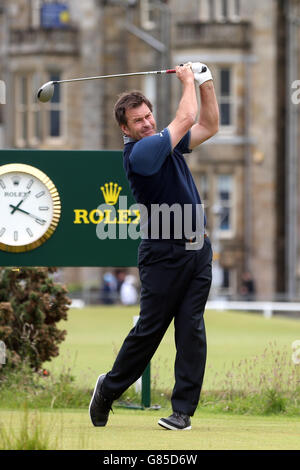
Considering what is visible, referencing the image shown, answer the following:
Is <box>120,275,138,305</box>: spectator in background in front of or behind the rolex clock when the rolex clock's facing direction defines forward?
behind

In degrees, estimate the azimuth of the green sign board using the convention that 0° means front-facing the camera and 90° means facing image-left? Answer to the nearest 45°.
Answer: approximately 0°

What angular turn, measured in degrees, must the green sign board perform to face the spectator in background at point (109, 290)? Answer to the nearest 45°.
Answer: approximately 180°

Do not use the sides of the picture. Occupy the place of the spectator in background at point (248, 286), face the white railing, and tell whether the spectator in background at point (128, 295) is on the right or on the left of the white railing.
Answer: right

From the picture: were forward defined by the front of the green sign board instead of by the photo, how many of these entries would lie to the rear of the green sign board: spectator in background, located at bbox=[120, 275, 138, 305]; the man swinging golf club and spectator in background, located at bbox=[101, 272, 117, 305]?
2

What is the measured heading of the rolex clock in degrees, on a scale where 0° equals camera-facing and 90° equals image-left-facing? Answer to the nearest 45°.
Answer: approximately 0°

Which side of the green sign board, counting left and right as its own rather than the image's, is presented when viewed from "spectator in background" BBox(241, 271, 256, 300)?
back

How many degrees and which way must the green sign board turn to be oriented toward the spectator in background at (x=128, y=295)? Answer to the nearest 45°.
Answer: approximately 180°

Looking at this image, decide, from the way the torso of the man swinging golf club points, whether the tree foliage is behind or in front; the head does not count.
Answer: behind
